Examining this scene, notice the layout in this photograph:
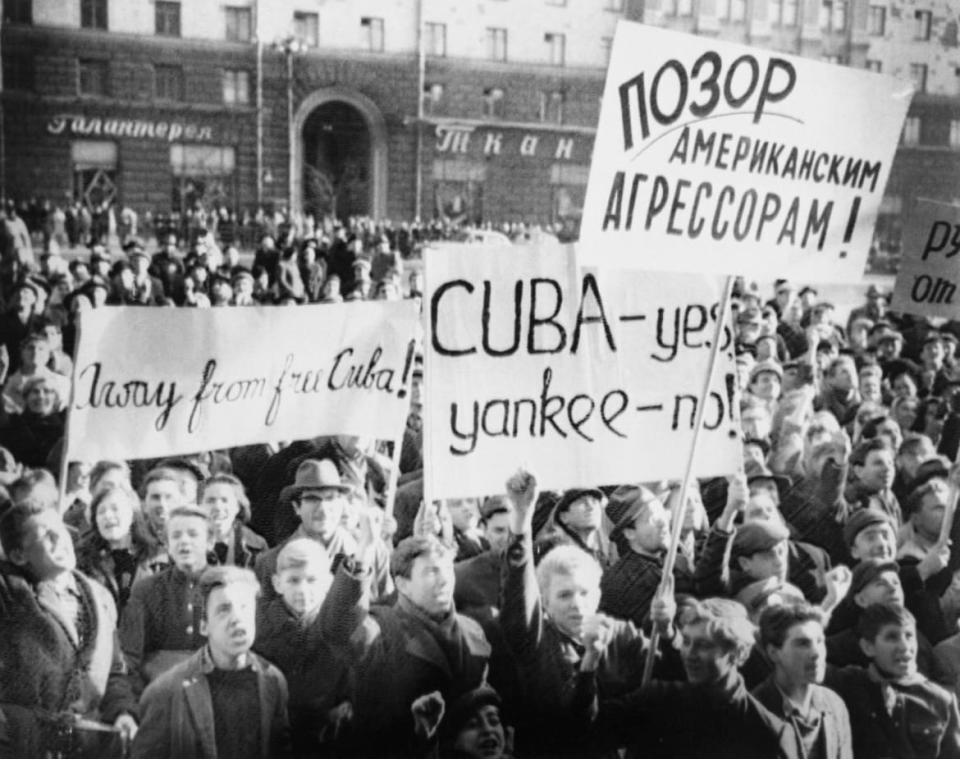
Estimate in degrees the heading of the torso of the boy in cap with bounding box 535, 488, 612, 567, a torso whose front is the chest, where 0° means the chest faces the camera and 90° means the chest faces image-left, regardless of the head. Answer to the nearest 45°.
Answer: approximately 315°

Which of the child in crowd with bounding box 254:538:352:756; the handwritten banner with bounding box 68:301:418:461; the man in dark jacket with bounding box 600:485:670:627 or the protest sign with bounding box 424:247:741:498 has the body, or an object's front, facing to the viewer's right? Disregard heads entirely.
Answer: the man in dark jacket

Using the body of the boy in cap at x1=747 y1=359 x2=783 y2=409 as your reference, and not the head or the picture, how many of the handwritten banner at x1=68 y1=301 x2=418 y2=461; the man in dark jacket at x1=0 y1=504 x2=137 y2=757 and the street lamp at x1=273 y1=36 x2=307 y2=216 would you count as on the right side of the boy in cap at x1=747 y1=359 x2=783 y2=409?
3

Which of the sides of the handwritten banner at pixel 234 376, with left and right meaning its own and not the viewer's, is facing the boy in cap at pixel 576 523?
left

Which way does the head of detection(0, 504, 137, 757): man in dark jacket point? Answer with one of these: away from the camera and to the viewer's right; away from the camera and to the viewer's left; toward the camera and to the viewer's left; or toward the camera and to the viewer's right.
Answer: toward the camera and to the viewer's right

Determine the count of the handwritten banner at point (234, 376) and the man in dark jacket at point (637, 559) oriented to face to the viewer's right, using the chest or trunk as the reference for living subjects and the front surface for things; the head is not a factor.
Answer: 1

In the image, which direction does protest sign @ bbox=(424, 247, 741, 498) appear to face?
toward the camera

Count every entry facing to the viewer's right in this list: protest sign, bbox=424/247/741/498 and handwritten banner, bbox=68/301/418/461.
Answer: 0

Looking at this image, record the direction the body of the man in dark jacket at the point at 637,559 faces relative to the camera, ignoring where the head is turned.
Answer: to the viewer's right

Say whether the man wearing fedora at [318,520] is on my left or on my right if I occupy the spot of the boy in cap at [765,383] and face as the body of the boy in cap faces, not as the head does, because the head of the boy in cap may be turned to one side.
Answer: on my right

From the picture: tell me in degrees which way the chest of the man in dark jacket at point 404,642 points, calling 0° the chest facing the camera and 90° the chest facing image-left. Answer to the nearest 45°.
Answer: approximately 315°
